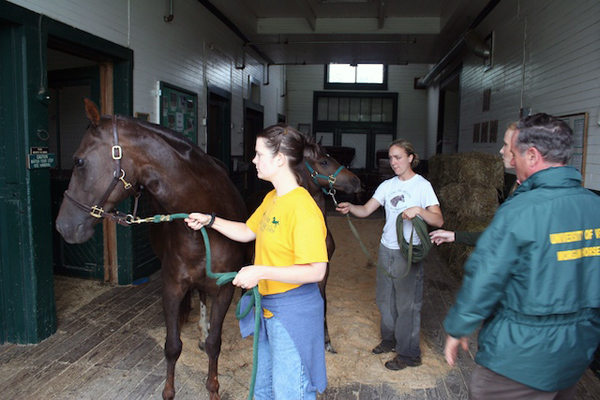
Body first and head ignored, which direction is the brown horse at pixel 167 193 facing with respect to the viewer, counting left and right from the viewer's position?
facing the viewer and to the left of the viewer

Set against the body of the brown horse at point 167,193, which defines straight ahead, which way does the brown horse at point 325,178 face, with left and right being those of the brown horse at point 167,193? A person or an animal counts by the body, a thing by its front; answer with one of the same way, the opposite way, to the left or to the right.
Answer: to the left

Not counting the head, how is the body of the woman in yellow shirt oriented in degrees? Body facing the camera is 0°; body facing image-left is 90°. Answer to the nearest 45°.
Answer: approximately 90°

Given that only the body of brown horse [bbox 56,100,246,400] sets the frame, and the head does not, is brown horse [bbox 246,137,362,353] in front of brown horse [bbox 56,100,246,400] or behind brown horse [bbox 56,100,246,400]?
behind

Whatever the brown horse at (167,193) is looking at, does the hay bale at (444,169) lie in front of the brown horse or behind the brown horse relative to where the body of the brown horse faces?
behind

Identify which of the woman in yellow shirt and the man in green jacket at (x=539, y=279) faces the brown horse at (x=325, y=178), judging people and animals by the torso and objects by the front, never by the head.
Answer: the man in green jacket

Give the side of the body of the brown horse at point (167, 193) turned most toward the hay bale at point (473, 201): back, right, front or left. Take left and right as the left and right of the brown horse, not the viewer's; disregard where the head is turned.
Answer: back

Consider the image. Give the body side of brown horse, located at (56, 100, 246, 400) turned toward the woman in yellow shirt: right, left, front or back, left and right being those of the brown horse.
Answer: left

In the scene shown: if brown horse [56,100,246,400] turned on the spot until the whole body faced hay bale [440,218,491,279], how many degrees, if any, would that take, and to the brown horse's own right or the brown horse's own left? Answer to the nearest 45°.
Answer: approximately 180°

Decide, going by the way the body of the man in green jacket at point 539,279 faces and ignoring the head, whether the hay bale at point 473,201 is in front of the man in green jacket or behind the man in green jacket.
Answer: in front

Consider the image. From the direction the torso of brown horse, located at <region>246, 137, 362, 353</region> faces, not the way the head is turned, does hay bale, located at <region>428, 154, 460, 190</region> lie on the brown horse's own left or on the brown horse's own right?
on the brown horse's own left

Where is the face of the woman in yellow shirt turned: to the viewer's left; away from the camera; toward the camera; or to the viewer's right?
to the viewer's left

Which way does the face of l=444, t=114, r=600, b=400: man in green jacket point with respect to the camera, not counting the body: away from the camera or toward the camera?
away from the camera

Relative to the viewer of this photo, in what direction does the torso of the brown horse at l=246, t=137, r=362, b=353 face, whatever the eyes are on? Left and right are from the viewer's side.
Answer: facing the viewer and to the right of the viewer

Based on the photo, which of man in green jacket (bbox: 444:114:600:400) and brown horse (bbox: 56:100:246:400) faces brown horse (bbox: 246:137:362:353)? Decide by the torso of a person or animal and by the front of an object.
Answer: the man in green jacket
